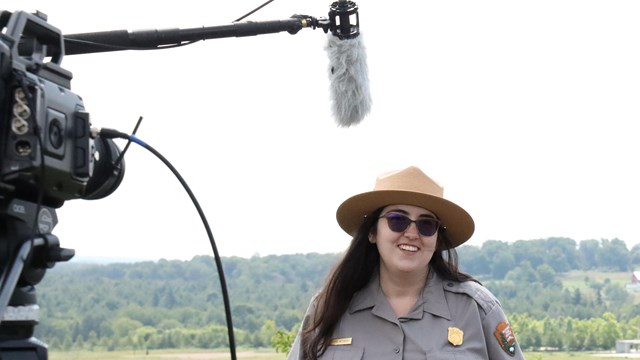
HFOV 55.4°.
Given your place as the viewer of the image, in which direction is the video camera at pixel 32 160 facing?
facing away from the viewer and to the right of the viewer

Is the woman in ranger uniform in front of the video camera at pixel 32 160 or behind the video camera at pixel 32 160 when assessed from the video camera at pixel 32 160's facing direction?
in front

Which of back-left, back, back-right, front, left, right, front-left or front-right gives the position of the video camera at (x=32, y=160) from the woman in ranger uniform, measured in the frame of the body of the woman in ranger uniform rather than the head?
front-right

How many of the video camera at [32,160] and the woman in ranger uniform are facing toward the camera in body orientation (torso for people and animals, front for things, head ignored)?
1

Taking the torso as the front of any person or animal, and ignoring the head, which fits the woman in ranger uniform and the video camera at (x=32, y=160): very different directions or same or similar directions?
very different directions

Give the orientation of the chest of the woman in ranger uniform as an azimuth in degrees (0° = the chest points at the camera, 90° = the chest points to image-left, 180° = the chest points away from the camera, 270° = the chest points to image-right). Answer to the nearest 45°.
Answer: approximately 0°

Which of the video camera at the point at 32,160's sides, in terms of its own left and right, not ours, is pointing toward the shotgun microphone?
front
